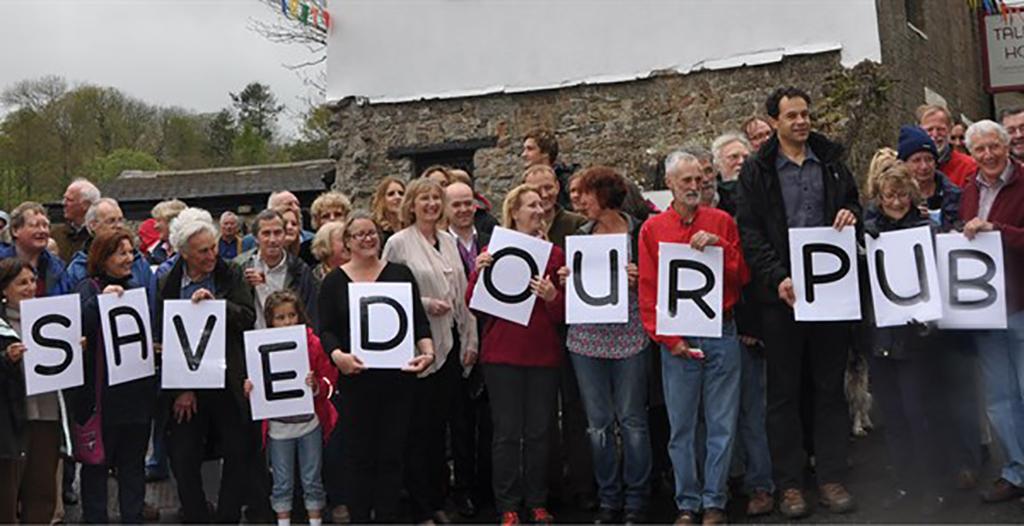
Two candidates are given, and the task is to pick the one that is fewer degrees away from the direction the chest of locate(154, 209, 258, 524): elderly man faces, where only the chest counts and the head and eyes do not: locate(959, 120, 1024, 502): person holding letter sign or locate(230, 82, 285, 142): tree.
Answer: the person holding letter sign

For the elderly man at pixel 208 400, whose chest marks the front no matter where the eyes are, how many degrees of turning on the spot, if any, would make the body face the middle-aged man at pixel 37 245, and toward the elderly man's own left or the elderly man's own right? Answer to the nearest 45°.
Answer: approximately 135° to the elderly man's own right

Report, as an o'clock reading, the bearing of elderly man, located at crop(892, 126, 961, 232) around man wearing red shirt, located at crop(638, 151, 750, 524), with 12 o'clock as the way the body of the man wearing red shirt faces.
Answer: The elderly man is roughly at 8 o'clock from the man wearing red shirt.

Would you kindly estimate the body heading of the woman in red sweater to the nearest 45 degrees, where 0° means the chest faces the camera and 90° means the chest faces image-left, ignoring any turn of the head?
approximately 0°

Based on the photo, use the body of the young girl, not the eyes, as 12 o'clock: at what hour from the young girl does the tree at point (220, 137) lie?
The tree is roughly at 6 o'clock from the young girl.
